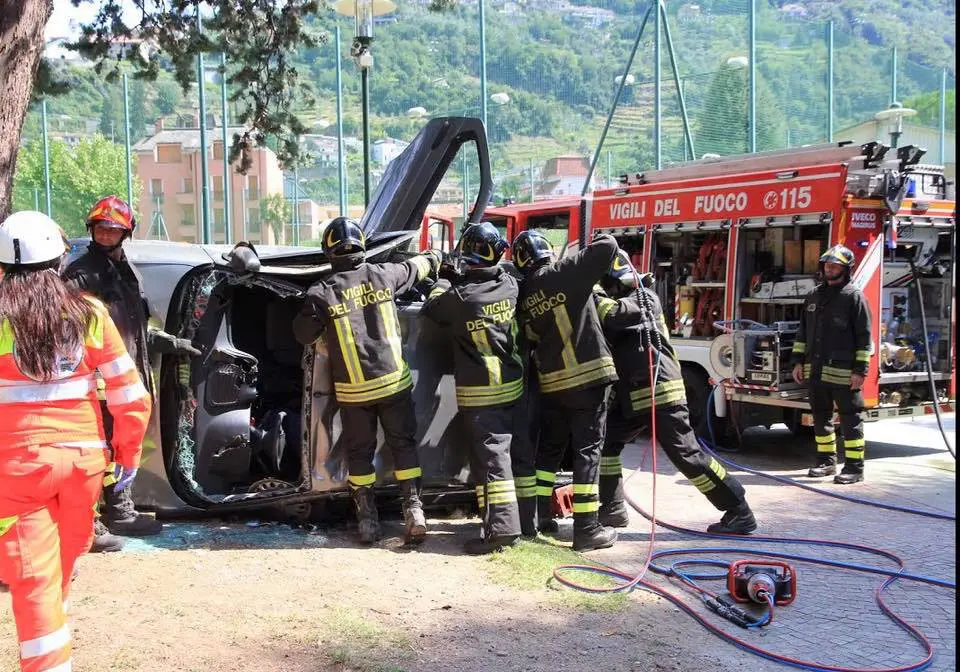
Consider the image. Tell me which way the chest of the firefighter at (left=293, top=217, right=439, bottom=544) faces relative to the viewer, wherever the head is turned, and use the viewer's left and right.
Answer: facing away from the viewer

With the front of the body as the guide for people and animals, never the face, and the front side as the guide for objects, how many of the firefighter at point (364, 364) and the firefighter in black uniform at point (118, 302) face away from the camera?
1

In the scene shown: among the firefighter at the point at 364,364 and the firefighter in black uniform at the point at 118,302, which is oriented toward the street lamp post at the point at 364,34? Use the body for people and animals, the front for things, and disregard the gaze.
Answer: the firefighter

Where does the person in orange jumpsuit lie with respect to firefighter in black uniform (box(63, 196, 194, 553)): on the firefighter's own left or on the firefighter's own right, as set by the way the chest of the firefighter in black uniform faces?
on the firefighter's own right

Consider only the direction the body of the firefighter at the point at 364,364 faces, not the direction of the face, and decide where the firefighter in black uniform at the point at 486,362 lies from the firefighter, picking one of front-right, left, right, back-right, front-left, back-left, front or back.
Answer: right

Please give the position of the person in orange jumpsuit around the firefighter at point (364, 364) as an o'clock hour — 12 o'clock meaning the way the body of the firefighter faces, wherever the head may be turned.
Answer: The person in orange jumpsuit is roughly at 7 o'clock from the firefighter.

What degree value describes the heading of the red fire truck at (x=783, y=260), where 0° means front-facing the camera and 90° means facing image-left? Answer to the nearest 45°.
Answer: approximately 135°

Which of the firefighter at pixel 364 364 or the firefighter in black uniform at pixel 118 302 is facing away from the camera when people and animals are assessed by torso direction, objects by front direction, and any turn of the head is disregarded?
the firefighter

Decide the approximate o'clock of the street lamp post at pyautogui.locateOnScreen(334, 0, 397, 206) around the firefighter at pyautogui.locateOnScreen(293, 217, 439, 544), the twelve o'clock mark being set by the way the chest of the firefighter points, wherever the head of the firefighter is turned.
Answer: The street lamp post is roughly at 12 o'clock from the firefighter.

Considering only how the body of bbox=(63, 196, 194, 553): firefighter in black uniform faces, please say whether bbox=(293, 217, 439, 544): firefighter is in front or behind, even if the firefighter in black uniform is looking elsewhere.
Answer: in front

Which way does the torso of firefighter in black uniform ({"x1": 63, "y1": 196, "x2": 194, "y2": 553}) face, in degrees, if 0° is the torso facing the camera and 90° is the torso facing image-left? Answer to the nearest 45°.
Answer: approximately 315°

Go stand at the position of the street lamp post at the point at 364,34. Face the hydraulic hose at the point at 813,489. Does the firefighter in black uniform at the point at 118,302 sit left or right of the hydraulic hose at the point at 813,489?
right
